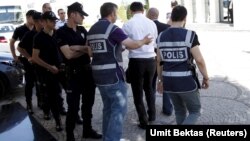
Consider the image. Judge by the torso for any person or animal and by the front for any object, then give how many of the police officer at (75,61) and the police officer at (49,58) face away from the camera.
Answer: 0

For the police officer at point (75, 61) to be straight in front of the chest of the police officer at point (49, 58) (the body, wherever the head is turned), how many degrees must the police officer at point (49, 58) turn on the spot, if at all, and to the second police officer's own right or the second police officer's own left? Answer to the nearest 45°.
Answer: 0° — they already face them

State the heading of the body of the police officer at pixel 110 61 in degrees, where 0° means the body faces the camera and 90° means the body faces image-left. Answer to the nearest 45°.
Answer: approximately 225°

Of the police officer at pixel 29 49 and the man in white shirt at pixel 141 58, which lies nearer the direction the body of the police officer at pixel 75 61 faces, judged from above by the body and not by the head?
the man in white shirt

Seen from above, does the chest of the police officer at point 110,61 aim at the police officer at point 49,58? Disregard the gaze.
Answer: no

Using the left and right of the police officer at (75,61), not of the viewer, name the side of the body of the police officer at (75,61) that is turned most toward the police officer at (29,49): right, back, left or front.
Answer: back

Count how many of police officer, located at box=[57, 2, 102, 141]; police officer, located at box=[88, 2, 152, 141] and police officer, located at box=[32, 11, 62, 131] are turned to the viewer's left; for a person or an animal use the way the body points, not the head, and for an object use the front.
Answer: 0

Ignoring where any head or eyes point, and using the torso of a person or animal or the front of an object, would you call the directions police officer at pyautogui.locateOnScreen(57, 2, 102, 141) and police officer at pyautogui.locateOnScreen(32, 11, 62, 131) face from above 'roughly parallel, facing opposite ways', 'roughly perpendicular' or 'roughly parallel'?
roughly parallel

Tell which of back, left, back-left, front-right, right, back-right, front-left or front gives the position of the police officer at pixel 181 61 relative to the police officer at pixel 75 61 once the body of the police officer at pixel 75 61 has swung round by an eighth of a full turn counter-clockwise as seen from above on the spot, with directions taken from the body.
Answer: front-right

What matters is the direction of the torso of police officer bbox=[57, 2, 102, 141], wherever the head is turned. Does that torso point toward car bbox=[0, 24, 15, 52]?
no

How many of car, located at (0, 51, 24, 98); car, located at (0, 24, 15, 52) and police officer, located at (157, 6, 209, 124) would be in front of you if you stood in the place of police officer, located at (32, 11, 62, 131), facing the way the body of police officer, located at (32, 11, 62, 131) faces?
1

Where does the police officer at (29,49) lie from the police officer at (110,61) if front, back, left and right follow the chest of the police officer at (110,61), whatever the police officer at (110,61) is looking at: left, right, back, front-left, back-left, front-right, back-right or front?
left

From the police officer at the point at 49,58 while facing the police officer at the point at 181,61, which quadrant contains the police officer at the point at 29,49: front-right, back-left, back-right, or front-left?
back-left

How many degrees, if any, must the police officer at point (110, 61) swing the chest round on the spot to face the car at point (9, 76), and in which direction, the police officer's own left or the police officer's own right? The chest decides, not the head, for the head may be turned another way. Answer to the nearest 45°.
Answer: approximately 90° to the police officer's own left

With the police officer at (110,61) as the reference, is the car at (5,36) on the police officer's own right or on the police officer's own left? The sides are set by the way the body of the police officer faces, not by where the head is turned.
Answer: on the police officer's own left

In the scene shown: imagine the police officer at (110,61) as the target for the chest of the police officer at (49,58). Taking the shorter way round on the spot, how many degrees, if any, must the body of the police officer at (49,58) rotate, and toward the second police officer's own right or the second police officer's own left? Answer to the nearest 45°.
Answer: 0° — they already face them

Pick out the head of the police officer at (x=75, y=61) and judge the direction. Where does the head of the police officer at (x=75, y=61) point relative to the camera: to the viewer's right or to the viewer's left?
to the viewer's right

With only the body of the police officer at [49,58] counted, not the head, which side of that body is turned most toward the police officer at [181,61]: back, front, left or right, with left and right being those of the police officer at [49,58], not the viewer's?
front

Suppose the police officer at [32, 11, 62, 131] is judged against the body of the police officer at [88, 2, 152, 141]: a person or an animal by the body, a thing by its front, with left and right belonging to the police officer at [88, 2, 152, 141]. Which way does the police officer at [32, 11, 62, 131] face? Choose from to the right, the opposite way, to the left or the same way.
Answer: to the right
